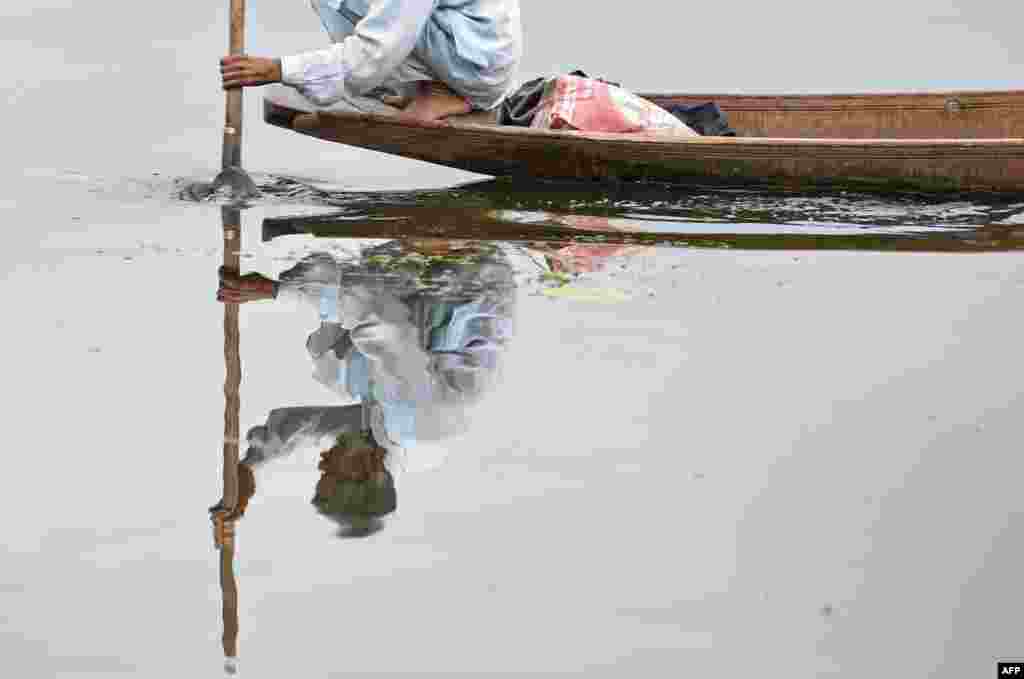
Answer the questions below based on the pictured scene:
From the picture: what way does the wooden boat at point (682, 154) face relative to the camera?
to the viewer's left

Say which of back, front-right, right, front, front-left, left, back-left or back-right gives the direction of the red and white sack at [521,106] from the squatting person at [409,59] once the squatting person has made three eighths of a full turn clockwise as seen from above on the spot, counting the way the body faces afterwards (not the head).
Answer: front

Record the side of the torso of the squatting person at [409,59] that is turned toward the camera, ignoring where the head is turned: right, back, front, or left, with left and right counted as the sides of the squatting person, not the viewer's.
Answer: left
